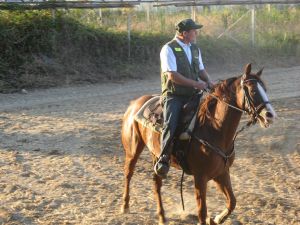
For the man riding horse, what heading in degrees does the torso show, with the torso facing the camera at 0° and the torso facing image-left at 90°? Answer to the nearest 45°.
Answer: approximately 315°

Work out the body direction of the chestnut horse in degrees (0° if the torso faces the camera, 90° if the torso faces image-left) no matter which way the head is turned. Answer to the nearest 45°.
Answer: approximately 315°

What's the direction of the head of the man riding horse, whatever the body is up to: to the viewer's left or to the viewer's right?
to the viewer's right
